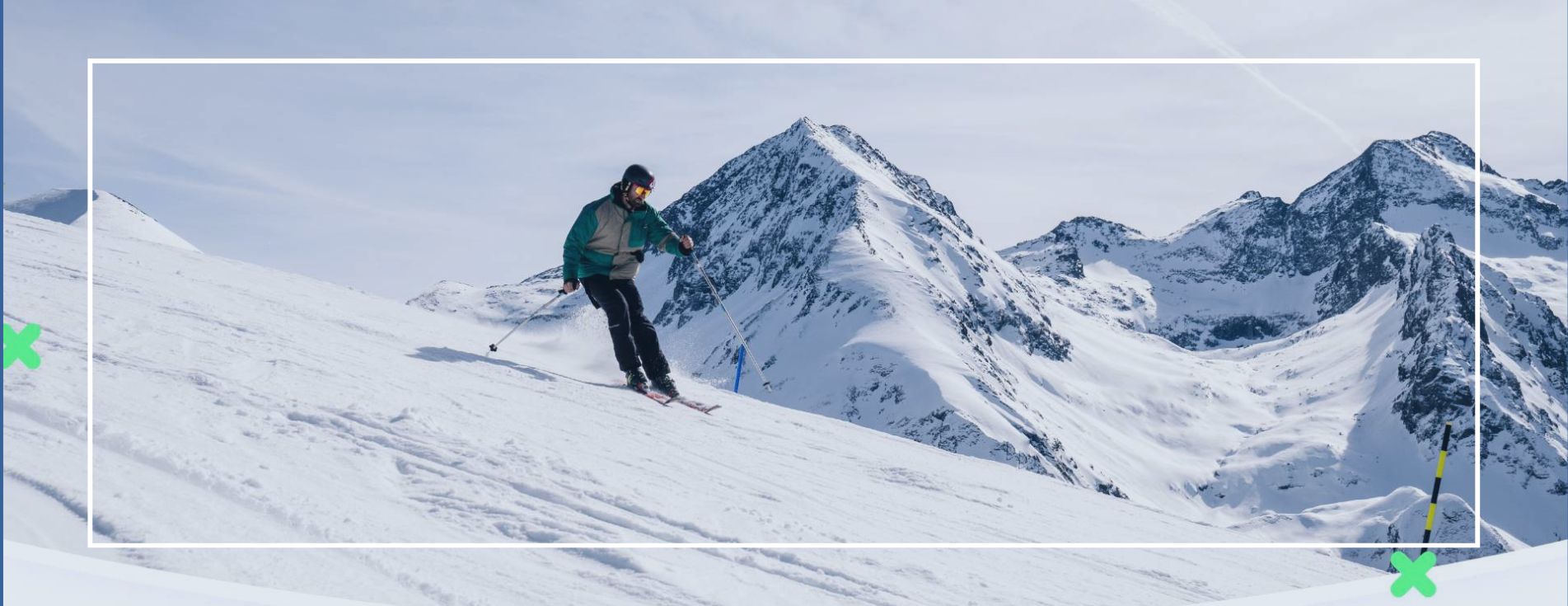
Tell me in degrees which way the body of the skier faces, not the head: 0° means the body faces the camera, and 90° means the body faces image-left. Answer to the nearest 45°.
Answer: approximately 315°

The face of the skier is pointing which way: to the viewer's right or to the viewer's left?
to the viewer's right
